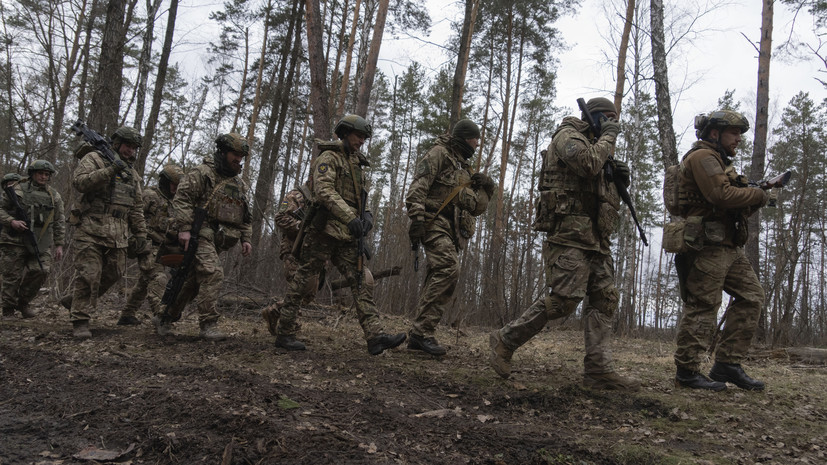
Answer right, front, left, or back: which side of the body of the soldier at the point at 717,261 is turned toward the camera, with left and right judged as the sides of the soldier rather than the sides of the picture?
right

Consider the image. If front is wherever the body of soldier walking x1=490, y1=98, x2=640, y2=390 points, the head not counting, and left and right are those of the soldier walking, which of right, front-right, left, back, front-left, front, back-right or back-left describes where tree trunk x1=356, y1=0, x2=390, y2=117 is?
back-left

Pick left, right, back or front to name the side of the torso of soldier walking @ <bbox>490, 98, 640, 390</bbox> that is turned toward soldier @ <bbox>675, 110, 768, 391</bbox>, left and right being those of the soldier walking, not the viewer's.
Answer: front

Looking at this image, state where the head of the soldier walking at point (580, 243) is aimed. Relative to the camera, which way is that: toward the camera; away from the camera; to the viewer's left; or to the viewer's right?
to the viewer's right

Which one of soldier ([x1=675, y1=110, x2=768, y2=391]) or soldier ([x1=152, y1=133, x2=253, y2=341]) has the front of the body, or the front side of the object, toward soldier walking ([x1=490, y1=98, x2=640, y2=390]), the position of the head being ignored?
soldier ([x1=152, y1=133, x2=253, y2=341])

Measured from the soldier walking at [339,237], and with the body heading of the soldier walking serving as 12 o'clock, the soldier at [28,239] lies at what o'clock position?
The soldier is roughly at 7 o'clock from the soldier walking.

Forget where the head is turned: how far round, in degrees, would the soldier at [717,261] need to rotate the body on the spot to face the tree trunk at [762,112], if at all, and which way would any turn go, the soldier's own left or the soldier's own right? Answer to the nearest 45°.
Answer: approximately 90° to the soldier's own left

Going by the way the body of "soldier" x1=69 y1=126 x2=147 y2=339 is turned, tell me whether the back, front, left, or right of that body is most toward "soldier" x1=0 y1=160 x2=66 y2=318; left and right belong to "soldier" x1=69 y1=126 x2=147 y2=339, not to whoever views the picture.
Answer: back

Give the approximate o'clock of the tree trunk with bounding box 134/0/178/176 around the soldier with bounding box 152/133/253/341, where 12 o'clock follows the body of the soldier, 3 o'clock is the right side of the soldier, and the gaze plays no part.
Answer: The tree trunk is roughly at 7 o'clock from the soldier.

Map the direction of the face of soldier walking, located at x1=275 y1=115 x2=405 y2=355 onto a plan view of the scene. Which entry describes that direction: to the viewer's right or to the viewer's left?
to the viewer's right

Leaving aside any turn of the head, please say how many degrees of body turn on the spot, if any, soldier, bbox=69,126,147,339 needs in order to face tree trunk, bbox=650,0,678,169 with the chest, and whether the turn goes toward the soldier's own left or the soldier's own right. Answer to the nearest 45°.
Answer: approximately 45° to the soldier's own left

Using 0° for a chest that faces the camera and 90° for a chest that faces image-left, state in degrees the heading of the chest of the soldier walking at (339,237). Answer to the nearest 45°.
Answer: approximately 270°

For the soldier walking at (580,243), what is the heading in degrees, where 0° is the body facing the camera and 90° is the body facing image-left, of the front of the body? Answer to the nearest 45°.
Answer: approximately 270°

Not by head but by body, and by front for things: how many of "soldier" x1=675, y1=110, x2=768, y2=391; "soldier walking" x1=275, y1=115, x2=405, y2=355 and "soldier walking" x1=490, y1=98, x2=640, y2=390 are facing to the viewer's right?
3

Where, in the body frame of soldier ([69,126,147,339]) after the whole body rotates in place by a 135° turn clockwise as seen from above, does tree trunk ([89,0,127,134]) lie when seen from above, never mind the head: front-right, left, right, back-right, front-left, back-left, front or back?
right

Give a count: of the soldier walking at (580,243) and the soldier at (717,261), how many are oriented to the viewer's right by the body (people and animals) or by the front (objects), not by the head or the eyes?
2
